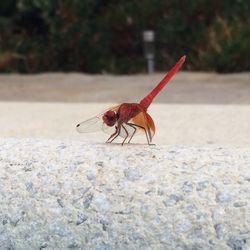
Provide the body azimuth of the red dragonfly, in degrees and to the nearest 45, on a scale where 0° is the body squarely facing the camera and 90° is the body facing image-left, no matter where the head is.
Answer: approximately 90°
